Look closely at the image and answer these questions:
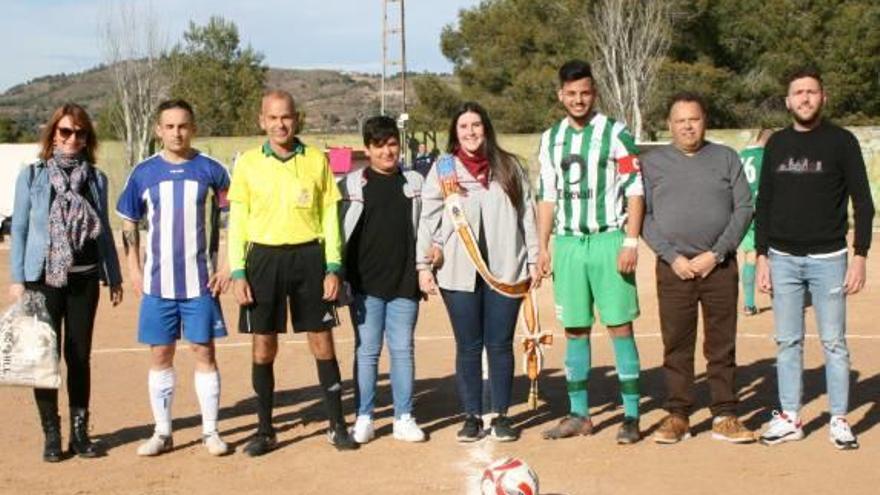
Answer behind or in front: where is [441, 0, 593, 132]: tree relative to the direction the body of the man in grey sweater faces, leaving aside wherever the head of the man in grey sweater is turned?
behind

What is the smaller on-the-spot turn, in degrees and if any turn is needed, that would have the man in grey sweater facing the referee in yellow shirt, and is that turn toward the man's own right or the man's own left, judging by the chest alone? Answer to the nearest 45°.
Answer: approximately 90° to the man's own right

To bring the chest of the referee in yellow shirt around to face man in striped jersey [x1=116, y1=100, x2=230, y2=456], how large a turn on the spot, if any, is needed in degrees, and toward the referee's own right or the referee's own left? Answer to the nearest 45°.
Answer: approximately 90° to the referee's own right

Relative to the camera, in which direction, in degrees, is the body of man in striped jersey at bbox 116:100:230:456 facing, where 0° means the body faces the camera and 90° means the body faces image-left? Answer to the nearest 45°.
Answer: approximately 0°

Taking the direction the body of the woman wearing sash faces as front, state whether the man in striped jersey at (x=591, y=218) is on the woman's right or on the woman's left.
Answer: on the woman's left

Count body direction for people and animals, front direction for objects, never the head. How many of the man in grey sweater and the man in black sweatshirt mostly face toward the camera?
2

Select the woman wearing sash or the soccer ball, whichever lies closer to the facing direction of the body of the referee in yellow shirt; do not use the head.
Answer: the soccer ball

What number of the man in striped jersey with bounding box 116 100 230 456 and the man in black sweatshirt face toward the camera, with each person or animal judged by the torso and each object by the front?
2
